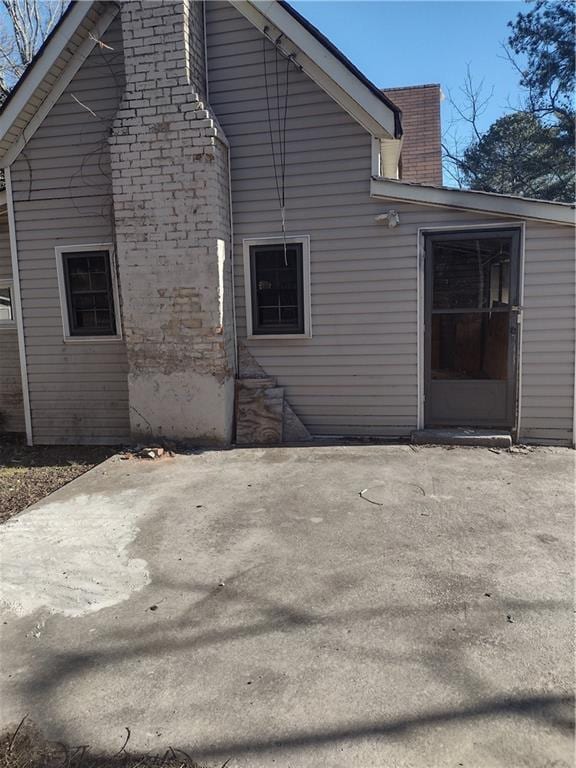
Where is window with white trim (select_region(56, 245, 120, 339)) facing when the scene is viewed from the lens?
facing the viewer

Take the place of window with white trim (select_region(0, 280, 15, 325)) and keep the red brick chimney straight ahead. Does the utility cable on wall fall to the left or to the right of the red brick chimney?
right

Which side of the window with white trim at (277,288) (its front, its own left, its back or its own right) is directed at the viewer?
front

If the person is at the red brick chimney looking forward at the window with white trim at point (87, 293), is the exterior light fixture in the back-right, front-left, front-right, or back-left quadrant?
front-left

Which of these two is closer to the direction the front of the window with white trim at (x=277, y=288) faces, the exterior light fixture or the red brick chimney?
the exterior light fixture

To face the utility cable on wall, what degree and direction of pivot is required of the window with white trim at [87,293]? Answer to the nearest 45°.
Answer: approximately 45° to its left

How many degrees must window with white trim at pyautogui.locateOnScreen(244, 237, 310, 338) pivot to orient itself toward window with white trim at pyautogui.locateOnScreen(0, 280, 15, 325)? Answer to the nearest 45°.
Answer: approximately 90° to its right

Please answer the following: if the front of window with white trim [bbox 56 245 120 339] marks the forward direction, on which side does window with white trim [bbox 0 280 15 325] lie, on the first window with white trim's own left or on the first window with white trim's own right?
on the first window with white trim's own right

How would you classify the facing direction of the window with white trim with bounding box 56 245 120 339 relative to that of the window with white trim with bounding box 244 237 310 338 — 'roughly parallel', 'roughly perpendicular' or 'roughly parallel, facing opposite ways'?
roughly parallel

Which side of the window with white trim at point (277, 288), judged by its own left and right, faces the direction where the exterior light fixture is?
left

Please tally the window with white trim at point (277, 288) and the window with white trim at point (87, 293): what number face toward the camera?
2

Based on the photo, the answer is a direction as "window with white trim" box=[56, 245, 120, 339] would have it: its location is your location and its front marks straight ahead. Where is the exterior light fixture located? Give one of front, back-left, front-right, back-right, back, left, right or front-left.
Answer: front-left

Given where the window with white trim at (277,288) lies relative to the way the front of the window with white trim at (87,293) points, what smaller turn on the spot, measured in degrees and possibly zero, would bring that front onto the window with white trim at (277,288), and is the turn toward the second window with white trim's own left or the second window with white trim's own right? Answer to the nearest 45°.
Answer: approximately 45° to the second window with white trim's own left
